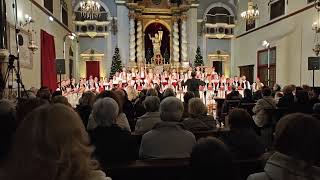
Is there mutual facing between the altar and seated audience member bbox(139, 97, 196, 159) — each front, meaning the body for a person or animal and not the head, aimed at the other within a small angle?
yes

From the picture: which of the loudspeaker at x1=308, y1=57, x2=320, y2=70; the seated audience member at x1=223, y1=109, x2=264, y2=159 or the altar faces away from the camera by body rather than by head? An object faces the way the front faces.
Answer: the seated audience member

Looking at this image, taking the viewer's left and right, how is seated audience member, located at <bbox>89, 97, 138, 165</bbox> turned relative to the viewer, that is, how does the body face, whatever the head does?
facing away from the viewer

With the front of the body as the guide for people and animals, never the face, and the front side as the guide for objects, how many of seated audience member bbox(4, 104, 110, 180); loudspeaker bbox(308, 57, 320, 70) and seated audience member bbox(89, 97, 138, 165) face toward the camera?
1

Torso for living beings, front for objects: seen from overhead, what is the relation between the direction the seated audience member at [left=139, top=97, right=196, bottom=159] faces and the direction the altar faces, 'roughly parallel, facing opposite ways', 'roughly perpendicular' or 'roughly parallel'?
roughly parallel, facing opposite ways

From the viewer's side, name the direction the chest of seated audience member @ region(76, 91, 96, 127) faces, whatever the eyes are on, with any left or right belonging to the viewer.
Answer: facing away from the viewer

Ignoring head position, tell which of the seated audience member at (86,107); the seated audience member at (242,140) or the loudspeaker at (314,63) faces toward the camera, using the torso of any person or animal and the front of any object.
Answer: the loudspeaker

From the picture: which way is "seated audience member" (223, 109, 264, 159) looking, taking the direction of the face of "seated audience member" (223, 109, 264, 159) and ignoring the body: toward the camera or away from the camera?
away from the camera

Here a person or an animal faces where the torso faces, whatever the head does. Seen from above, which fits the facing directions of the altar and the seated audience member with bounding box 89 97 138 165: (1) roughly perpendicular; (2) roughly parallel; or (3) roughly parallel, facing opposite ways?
roughly parallel, facing opposite ways

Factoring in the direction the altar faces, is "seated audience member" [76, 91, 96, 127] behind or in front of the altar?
in front

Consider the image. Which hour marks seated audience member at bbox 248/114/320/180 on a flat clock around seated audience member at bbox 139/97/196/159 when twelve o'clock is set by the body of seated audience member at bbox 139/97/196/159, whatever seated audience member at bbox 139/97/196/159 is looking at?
seated audience member at bbox 248/114/320/180 is roughly at 5 o'clock from seated audience member at bbox 139/97/196/159.

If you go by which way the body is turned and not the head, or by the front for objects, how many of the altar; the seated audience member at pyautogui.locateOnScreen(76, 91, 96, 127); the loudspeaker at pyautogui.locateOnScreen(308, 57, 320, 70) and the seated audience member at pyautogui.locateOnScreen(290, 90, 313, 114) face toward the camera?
2

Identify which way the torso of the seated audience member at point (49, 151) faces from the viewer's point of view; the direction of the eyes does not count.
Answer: away from the camera

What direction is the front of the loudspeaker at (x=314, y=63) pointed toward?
toward the camera

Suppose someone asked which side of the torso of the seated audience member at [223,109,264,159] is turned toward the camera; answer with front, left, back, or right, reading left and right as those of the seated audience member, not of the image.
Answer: back

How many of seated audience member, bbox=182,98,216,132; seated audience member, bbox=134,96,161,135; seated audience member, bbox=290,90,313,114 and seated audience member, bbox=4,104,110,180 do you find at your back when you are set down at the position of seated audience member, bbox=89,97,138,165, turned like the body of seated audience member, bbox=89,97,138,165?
1

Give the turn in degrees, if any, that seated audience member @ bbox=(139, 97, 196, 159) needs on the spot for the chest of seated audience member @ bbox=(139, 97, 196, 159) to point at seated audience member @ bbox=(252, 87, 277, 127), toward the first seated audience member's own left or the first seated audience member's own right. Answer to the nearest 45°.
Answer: approximately 45° to the first seated audience member's own right

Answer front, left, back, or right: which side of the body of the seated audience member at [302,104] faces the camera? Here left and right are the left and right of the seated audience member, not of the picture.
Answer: back

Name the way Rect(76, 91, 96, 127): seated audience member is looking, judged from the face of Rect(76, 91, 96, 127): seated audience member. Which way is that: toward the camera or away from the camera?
away from the camera

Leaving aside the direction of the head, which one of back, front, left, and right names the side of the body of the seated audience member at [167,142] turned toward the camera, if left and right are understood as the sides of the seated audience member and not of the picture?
back

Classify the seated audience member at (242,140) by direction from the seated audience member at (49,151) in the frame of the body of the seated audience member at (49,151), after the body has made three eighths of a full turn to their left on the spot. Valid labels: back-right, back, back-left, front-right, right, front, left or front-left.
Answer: back

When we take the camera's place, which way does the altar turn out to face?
facing the viewer

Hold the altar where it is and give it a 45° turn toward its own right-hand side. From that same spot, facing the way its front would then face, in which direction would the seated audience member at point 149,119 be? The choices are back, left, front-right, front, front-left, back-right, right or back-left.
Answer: front-left
